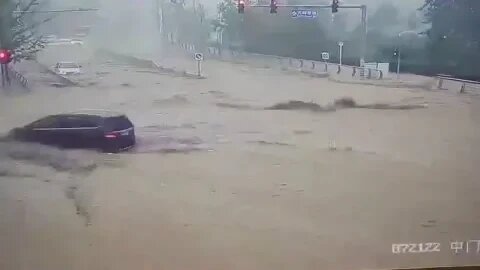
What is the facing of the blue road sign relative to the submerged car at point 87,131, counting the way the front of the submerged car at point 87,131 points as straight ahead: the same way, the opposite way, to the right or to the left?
to the left

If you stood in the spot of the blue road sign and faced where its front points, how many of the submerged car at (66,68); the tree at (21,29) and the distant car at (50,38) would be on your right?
3

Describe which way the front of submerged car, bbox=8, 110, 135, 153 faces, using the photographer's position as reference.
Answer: facing away from the viewer and to the left of the viewer

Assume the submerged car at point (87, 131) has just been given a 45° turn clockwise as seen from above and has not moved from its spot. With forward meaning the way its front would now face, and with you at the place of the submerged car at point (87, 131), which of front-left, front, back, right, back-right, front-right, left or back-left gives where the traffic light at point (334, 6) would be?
right

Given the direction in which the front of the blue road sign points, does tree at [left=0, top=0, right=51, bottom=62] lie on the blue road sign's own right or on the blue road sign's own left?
on the blue road sign's own right

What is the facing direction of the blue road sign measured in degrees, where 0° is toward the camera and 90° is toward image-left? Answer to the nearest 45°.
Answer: approximately 0°
